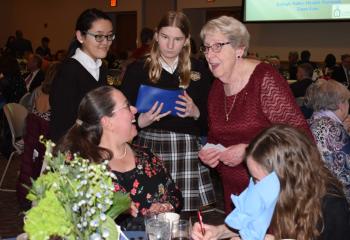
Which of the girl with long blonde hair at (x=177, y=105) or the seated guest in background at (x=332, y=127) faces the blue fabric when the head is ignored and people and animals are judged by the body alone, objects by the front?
the girl with long blonde hair

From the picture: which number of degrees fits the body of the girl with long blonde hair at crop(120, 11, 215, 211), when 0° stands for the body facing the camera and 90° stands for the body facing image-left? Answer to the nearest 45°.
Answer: approximately 0°

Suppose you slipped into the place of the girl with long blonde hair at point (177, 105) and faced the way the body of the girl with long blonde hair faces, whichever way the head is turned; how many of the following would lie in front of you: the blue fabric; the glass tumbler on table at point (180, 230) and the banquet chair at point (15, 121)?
2

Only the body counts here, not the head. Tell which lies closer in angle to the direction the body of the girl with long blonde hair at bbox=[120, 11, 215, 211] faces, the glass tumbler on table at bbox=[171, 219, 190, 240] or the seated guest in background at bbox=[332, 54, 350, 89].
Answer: the glass tumbler on table

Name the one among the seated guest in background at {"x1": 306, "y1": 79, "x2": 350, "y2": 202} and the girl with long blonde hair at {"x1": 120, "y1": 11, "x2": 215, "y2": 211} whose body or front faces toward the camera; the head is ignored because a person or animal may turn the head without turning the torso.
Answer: the girl with long blonde hair

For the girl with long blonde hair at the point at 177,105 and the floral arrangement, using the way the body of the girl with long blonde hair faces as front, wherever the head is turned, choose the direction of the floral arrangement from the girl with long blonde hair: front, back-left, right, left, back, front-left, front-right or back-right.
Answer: front

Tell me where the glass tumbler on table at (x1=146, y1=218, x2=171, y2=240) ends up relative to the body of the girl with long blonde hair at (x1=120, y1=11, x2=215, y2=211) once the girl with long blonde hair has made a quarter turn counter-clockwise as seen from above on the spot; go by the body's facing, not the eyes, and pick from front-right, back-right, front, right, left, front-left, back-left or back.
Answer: right

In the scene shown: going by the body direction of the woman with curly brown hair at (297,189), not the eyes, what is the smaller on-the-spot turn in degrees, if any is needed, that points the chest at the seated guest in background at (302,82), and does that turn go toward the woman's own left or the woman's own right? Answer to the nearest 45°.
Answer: approximately 90° to the woman's own right

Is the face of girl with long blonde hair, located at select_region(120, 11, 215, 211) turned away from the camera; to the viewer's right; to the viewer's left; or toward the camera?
toward the camera

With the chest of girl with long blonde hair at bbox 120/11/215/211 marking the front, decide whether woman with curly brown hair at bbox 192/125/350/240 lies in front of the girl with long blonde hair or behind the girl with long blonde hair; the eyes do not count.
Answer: in front
